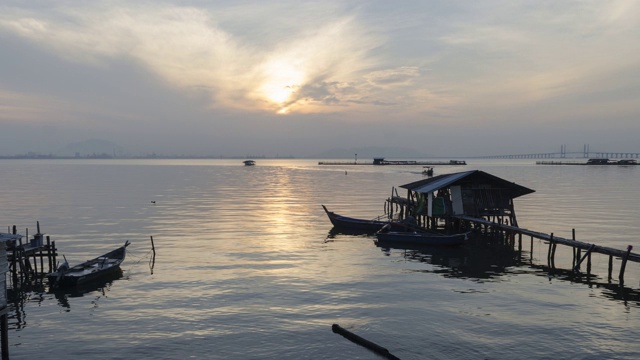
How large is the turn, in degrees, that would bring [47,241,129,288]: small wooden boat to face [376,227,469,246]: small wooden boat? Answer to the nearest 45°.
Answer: approximately 45° to its right

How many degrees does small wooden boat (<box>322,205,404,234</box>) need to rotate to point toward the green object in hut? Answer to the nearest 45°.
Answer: approximately 135° to its left

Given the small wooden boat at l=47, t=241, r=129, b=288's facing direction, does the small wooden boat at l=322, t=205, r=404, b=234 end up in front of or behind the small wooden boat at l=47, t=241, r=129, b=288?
in front

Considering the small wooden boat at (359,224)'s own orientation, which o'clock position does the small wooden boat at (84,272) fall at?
the small wooden boat at (84,272) is roughly at 10 o'clock from the small wooden boat at (359,224).

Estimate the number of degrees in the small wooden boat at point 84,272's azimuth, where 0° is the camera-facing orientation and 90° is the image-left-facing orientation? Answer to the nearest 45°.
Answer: approximately 225°

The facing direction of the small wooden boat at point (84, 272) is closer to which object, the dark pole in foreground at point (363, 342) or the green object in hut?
the green object in hut

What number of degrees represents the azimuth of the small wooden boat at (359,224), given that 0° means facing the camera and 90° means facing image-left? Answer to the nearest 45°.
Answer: approximately 90°

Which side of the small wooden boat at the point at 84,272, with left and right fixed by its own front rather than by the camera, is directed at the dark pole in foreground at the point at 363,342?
right
